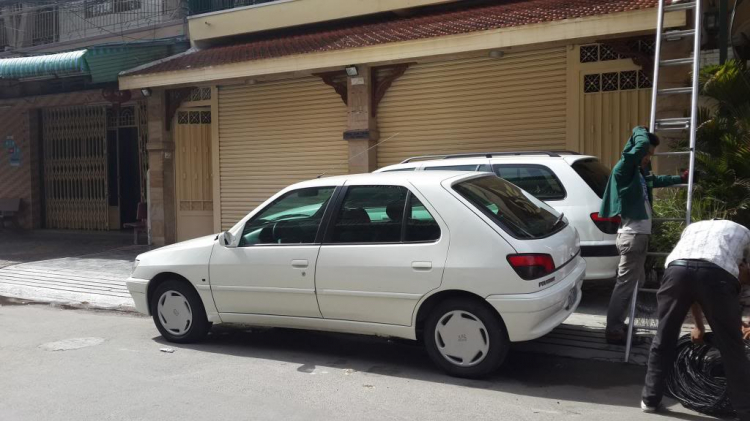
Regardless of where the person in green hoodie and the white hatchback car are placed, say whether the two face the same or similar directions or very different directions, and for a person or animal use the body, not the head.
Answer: very different directions

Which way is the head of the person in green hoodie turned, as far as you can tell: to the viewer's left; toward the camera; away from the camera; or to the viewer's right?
to the viewer's right

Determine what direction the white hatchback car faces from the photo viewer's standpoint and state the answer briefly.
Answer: facing away from the viewer and to the left of the viewer

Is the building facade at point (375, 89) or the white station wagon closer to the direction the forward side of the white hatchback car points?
the building facade

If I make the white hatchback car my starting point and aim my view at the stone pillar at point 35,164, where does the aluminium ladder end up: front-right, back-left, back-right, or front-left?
back-right

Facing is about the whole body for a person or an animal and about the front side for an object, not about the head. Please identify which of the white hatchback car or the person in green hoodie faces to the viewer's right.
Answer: the person in green hoodie

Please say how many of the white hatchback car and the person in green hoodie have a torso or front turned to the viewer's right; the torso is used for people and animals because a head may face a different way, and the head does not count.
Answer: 1

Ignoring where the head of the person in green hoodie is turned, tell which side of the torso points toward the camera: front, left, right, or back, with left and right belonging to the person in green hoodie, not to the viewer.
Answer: right

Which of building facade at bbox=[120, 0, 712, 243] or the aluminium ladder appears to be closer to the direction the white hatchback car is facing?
the building facade

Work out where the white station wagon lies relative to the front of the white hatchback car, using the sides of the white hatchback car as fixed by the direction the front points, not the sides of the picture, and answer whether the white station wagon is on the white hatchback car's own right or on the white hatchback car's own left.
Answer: on the white hatchback car's own right
